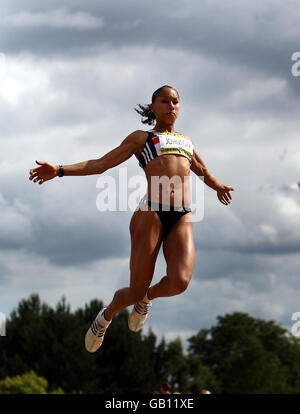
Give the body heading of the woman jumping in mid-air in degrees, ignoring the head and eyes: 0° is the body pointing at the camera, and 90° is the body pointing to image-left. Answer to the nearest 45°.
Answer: approximately 315°

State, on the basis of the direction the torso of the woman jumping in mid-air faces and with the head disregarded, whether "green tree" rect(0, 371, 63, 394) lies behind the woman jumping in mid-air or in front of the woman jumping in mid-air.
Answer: behind
